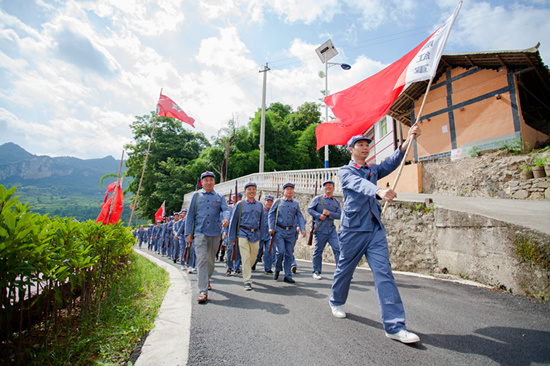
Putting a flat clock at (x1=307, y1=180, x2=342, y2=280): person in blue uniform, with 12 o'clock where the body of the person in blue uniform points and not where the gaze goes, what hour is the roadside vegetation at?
The roadside vegetation is roughly at 1 o'clock from the person in blue uniform.

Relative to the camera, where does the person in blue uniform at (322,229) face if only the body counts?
toward the camera

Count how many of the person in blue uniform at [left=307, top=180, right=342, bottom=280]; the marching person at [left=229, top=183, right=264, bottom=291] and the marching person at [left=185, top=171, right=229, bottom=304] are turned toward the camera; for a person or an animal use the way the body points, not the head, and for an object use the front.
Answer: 3

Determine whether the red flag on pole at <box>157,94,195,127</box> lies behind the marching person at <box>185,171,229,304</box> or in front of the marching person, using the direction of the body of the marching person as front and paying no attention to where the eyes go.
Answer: behind

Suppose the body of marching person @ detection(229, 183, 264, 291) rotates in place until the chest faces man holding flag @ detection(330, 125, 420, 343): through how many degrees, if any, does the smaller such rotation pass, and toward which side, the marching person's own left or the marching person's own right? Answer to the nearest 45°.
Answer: approximately 45° to the marching person's own left

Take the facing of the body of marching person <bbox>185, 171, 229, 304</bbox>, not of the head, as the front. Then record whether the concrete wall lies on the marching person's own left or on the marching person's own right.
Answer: on the marching person's own left

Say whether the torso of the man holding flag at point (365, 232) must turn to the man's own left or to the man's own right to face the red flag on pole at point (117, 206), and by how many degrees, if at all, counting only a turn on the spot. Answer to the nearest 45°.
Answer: approximately 135° to the man's own right

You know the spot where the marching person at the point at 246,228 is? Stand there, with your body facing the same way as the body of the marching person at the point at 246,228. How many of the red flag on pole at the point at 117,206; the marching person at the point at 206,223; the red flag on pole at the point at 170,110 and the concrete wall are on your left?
1

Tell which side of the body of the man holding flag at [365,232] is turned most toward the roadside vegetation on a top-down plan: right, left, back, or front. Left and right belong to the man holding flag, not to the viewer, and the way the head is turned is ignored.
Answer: right

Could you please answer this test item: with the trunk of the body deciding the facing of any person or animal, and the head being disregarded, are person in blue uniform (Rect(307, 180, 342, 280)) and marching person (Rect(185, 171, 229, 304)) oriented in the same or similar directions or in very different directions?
same or similar directions

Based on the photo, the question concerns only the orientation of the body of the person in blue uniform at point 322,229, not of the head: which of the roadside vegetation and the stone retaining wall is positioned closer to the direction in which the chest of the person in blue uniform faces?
the roadside vegetation

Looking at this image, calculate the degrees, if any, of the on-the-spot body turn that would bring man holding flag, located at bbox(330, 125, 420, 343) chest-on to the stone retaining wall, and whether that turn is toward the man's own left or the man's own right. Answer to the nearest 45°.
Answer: approximately 90° to the man's own left

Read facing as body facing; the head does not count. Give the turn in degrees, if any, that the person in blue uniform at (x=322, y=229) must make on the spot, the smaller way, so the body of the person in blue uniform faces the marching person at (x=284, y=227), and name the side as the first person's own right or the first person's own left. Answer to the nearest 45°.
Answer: approximately 90° to the first person's own right

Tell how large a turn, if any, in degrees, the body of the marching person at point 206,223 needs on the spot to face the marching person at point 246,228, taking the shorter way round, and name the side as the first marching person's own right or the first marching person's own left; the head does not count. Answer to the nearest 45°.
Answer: approximately 135° to the first marching person's own left

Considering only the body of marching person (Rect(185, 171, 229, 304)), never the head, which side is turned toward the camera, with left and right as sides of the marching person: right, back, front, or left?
front

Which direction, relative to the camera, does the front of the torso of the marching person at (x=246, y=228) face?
toward the camera
